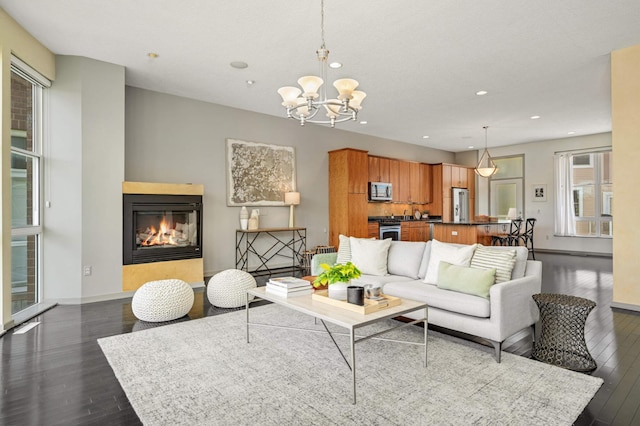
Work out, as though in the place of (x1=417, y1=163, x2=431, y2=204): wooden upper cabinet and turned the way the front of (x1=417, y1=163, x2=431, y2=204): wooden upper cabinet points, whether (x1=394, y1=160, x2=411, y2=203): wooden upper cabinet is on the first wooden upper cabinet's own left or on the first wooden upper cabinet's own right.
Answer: on the first wooden upper cabinet's own right

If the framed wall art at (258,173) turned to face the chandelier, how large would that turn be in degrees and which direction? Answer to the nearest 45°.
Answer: approximately 45° to its right

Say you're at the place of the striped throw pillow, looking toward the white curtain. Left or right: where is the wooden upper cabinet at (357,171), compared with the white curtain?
left

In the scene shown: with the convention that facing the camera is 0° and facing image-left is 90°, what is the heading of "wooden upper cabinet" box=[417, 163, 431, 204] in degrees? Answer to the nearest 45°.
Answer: approximately 315°

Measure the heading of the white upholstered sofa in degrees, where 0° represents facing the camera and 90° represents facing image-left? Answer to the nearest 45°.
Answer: approximately 45°

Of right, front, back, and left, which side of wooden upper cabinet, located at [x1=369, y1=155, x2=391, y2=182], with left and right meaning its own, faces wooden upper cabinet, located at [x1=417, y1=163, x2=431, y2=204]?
left

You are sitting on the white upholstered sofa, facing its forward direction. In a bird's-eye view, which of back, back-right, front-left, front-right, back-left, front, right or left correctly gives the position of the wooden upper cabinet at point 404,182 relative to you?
back-right

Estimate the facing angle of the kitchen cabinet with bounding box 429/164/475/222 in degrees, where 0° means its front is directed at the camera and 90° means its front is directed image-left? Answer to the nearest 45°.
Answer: approximately 315°

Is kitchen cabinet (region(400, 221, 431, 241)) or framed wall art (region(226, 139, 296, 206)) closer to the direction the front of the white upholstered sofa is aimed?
the framed wall art

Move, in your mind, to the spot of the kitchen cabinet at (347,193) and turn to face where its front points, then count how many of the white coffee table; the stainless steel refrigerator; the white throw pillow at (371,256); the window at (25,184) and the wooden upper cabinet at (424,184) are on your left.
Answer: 2

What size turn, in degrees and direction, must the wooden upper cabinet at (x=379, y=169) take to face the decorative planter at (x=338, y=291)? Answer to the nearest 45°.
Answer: approximately 45° to its right

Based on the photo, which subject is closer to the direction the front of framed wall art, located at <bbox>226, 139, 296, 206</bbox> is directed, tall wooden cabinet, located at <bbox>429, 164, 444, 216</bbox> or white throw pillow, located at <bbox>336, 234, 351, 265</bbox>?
the white throw pillow

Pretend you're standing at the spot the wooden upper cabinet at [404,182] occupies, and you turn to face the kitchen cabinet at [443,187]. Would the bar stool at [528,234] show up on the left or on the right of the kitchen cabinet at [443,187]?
right
